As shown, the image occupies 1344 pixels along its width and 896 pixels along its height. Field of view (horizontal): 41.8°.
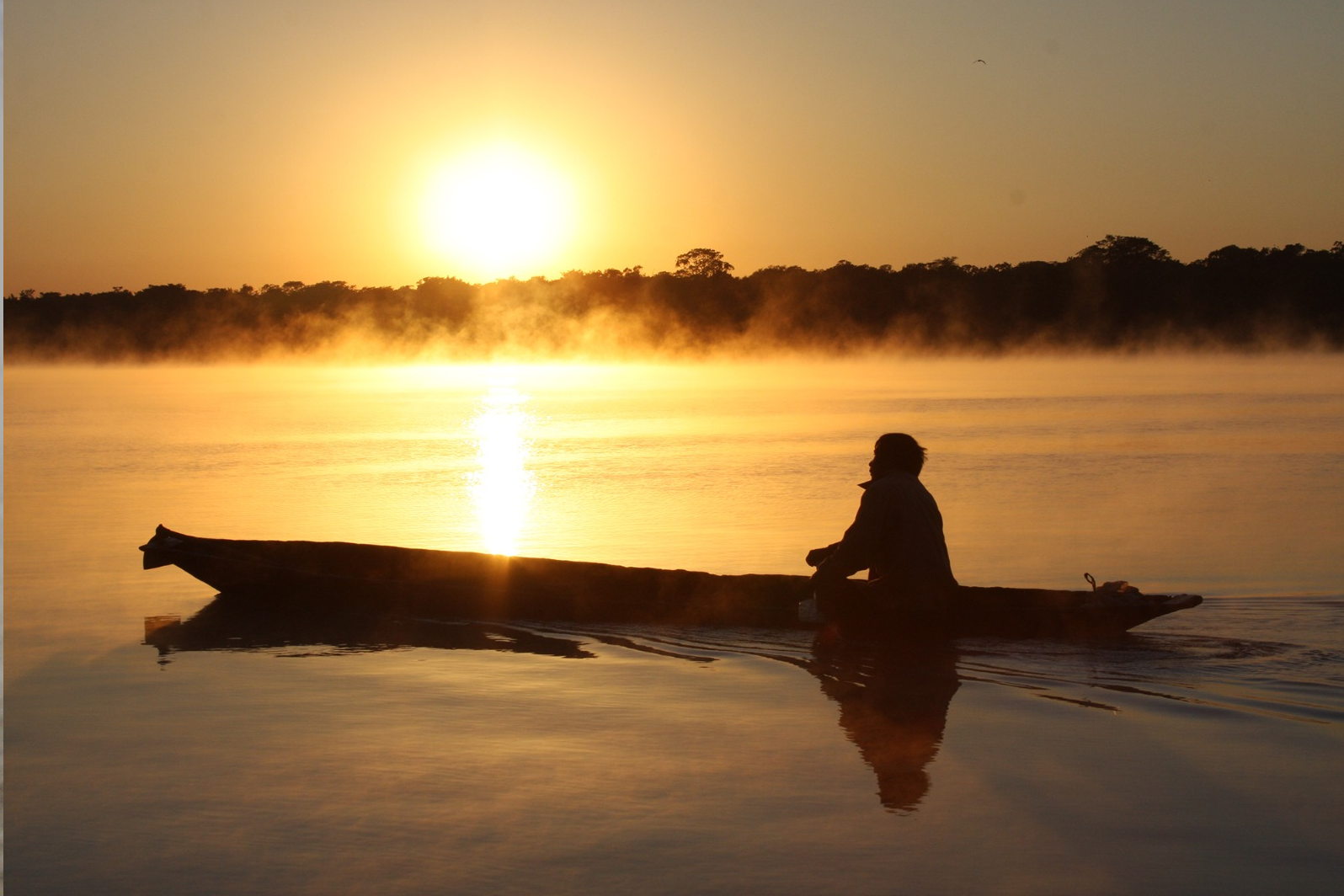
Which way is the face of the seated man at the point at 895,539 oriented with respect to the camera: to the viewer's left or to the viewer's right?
to the viewer's left

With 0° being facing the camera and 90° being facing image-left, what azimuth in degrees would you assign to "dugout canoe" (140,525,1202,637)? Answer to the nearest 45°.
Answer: approximately 90°
